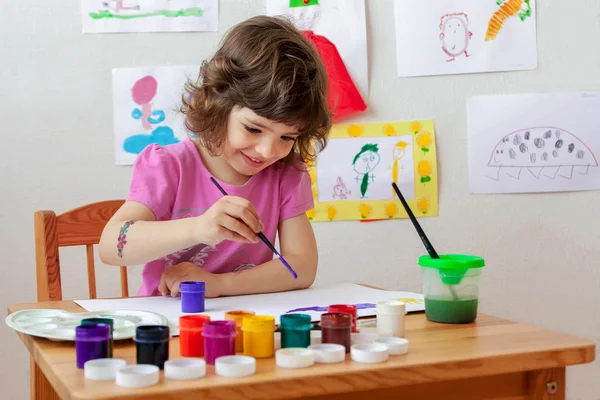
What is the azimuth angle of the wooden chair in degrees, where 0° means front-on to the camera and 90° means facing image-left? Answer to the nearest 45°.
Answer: approximately 315°

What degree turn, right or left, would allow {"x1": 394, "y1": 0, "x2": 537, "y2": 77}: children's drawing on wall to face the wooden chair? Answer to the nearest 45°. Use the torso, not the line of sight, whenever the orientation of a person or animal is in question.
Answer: approximately 45° to its right

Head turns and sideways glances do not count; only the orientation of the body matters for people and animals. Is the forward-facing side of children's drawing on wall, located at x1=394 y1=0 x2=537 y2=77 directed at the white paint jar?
yes

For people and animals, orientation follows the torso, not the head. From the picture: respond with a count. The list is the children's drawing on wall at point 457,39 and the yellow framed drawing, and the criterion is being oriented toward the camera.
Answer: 2

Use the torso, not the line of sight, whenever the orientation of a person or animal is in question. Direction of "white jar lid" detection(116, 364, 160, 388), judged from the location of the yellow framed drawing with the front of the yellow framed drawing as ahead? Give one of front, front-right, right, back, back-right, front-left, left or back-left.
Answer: front

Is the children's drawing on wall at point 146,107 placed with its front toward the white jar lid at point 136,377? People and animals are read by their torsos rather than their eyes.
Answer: yes

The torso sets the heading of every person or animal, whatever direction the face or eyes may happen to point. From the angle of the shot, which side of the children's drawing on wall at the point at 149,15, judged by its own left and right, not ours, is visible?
front

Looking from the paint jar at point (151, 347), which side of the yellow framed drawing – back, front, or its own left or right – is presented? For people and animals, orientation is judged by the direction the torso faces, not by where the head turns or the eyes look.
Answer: front

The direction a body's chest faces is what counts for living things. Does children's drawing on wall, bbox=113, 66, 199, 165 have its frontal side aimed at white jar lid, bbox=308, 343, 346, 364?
yes

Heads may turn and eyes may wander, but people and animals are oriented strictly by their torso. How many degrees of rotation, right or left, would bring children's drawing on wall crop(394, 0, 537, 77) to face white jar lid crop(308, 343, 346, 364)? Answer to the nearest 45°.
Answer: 0° — it already faces it

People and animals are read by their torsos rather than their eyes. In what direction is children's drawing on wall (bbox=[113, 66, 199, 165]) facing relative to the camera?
toward the camera

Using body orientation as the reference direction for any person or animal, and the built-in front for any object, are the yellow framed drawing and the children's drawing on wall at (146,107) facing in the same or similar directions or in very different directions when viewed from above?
same or similar directions
